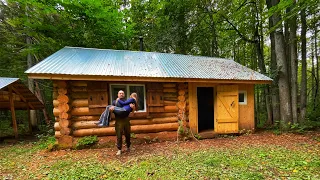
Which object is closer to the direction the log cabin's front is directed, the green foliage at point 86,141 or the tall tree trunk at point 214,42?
the green foliage

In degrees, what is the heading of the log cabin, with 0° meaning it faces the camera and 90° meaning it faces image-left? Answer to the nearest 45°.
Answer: approximately 0°

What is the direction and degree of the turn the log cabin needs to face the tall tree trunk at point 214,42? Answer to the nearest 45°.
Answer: approximately 135° to its left

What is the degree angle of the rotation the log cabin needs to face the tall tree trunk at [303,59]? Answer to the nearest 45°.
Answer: approximately 90° to its left

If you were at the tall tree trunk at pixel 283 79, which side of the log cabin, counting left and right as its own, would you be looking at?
left

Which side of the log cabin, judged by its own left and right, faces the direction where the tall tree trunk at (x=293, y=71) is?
left
